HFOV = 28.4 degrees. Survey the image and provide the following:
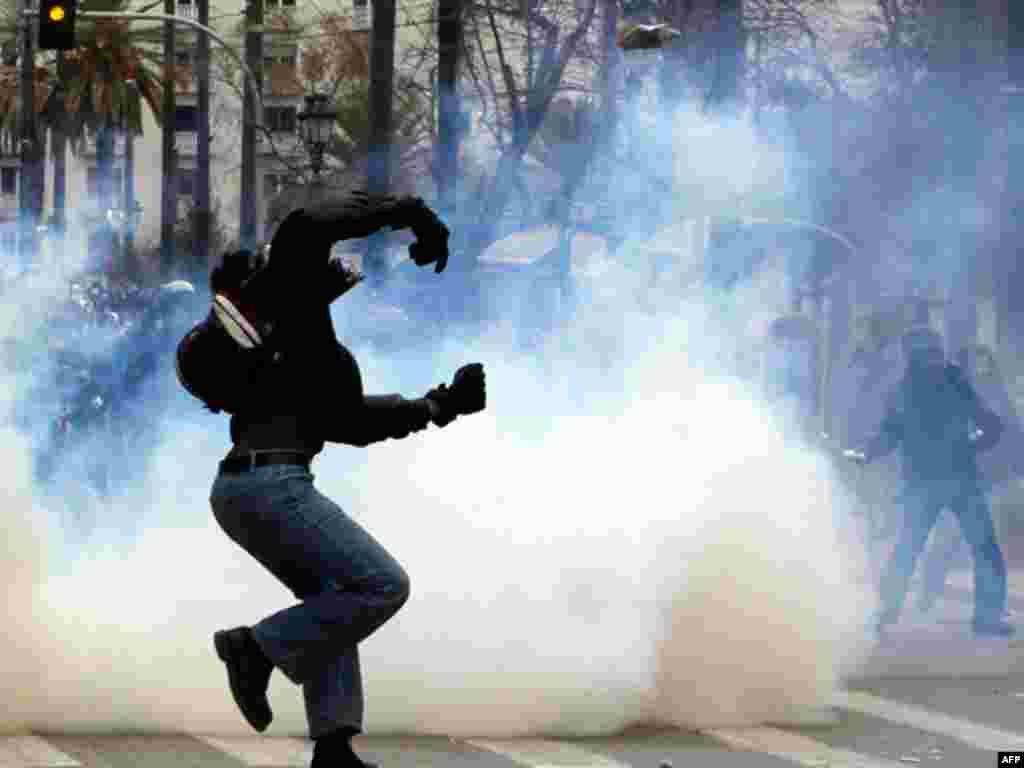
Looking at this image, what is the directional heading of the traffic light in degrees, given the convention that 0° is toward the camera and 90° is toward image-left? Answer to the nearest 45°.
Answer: approximately 0°

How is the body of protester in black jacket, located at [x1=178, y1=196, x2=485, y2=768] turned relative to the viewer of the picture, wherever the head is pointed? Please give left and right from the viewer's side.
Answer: facing to the right of the viewer

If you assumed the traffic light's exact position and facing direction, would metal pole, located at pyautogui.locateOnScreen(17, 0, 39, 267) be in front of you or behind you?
behind

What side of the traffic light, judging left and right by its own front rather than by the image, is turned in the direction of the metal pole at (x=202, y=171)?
back

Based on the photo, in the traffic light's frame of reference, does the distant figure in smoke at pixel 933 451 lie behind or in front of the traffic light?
in front

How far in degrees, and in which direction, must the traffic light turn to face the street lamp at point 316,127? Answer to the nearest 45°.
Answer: approximately 135° to its left

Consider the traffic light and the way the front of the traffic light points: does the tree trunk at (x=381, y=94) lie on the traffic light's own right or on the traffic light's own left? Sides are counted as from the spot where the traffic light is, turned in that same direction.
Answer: on the traffic light's own left

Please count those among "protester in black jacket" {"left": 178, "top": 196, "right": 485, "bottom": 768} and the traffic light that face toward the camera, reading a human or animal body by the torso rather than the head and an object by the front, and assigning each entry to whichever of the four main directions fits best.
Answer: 1
